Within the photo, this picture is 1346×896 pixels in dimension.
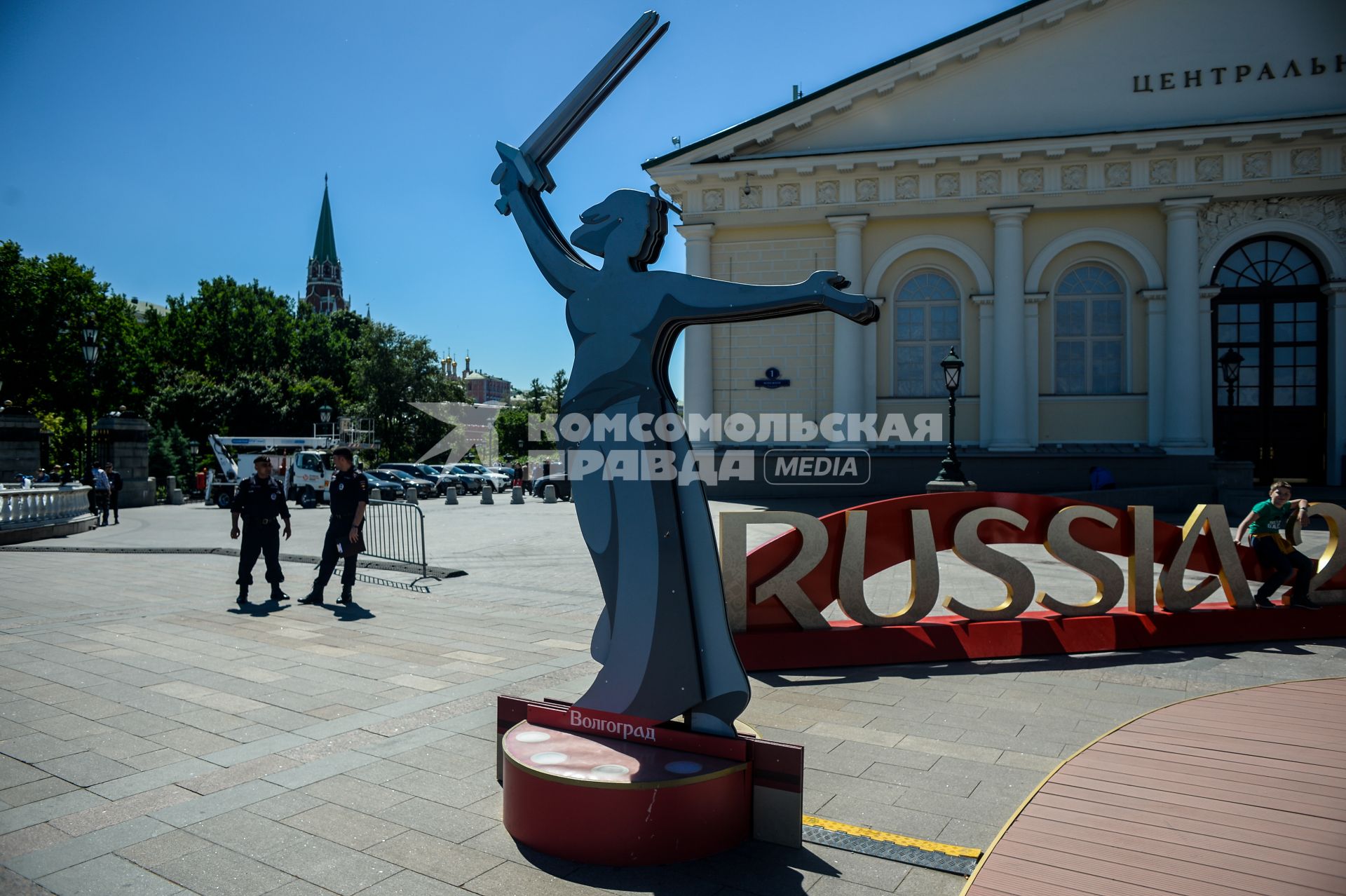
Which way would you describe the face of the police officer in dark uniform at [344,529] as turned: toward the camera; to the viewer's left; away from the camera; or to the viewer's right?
to the viewer's left

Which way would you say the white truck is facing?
to the viewer's right

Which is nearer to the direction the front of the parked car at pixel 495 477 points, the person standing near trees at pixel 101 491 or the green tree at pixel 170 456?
the person standing near trees

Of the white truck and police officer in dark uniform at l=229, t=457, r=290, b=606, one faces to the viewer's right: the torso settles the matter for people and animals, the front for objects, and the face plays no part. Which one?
the white truck

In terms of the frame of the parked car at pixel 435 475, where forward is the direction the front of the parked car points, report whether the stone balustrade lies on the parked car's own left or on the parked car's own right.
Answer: on the parked car's own right

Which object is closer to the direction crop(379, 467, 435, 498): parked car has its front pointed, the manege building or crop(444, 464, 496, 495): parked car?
the manege building

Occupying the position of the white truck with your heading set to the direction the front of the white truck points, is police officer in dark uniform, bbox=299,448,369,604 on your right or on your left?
on your right
